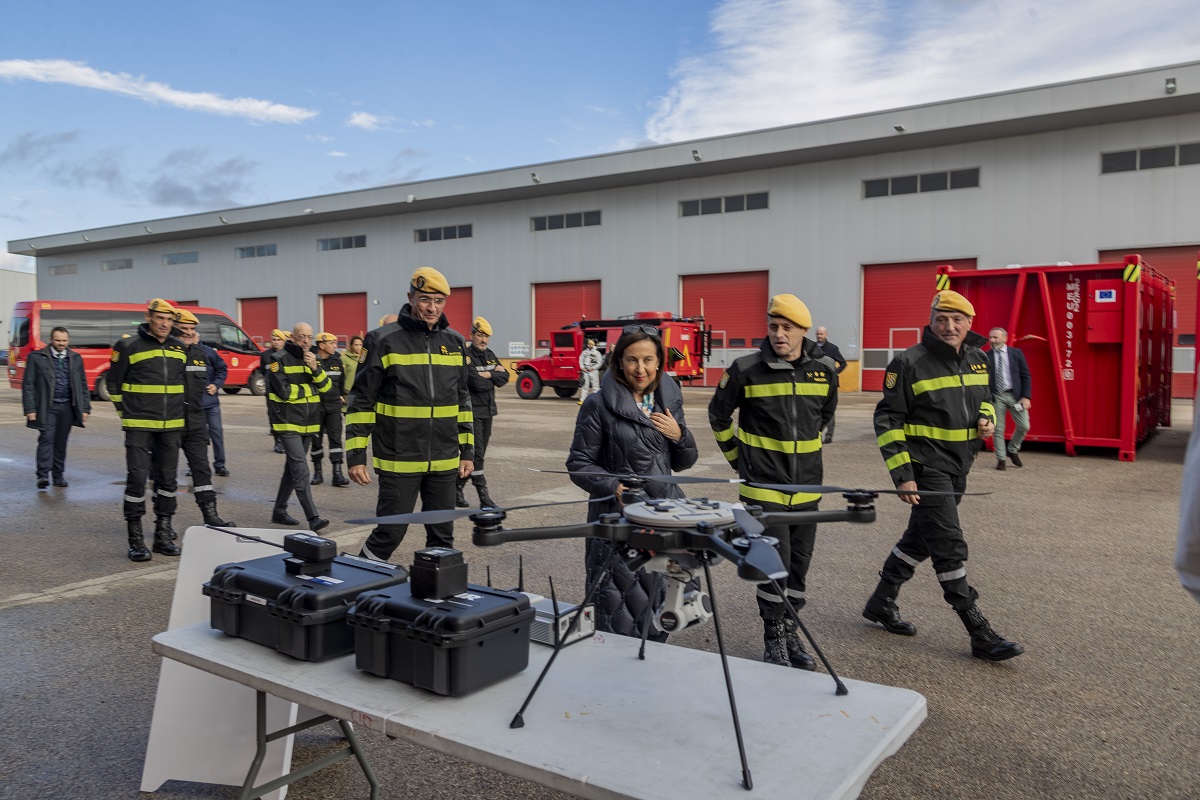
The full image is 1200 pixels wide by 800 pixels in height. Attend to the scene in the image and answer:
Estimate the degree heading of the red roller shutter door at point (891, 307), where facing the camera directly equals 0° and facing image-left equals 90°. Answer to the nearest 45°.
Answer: approximately 0°

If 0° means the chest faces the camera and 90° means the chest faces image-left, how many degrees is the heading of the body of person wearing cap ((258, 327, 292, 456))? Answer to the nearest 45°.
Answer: approximately 315°

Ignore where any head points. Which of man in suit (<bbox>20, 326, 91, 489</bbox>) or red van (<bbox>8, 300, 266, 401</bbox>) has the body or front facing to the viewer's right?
the red van

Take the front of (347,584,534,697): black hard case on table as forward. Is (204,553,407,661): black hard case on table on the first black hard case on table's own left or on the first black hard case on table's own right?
on the first black hard case on table's own right

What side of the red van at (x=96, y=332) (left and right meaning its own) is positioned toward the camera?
right

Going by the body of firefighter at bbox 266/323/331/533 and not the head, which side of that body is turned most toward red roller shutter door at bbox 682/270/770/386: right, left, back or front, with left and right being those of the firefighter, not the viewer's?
left

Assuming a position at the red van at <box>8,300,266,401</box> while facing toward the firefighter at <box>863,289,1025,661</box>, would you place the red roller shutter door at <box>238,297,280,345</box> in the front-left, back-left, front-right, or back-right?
back-left

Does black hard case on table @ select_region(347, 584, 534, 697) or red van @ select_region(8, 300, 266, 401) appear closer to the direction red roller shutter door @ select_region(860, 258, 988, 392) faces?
the black hard case on table

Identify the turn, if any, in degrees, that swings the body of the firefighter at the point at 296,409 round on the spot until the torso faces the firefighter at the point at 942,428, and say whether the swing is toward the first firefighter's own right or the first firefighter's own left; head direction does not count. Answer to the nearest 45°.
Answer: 0° — they already face them

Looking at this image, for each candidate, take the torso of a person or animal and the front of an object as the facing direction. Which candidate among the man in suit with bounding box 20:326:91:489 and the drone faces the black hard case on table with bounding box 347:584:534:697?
the man in suit

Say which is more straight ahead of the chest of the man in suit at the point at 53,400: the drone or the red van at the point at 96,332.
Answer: the drone

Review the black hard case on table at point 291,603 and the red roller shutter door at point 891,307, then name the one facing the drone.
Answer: the red roller shutter door

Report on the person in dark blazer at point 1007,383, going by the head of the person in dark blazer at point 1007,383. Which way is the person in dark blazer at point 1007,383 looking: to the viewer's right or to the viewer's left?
to the viewer's left
